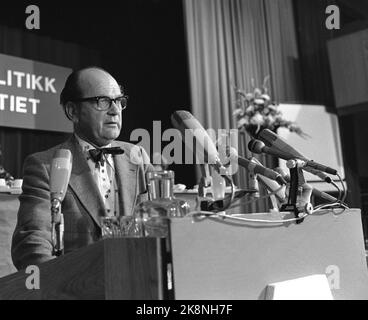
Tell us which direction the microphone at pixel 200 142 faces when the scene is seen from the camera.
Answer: facing to the left of the viewer

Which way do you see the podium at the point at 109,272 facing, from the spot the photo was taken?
facing the viewer and to the right of the viewer

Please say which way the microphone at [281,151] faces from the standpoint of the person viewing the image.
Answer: facing to the left of the viewer

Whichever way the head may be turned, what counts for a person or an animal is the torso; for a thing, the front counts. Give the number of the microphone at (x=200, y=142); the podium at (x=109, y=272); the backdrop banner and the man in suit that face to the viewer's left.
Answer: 1

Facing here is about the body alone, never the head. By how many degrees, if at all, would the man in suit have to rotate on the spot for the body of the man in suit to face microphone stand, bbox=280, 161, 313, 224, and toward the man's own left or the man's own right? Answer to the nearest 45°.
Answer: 0° — they already face it

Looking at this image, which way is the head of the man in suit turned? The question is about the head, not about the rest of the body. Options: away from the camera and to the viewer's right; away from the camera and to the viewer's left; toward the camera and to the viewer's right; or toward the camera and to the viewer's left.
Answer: toward the camera and to the viewer's right

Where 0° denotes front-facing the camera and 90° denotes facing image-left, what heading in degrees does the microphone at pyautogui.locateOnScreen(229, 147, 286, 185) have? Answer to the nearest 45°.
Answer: approximately 90°
